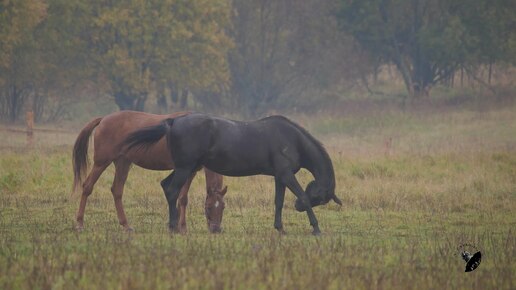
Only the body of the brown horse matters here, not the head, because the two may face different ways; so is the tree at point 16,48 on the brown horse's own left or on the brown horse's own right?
on the brown horse's own left

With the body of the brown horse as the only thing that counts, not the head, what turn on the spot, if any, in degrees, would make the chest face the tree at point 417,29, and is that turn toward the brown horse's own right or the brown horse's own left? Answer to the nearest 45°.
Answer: approximately 45° to the brown horse's own left

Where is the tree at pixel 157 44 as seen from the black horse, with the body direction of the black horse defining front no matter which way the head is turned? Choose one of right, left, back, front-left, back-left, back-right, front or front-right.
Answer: left

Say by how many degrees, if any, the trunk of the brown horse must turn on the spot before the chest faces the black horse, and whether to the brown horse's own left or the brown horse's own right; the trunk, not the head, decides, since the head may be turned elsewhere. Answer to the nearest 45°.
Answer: approximately 45° to the brown horse's own right

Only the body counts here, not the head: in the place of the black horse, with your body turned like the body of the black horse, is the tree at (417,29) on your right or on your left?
on your left

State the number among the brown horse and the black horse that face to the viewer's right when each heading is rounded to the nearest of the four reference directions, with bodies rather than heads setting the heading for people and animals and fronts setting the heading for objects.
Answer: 2

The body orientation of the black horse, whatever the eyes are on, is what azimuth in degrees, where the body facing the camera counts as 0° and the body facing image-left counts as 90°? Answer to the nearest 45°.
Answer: approximately 270°

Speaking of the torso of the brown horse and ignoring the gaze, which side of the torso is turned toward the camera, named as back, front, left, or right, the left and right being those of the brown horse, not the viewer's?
right

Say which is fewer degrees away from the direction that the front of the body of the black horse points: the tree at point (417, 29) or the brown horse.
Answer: the tree
